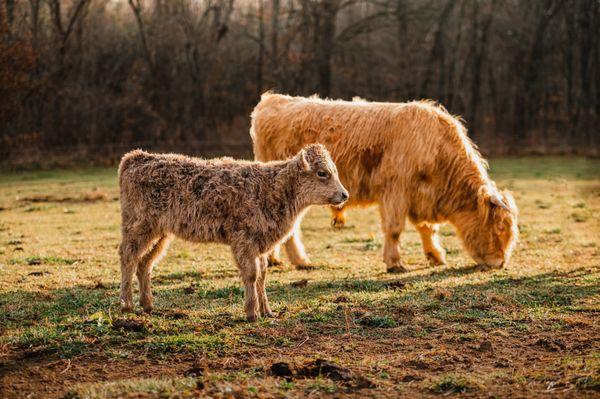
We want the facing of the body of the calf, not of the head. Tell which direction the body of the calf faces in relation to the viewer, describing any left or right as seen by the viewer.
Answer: facing to the right of the viewer

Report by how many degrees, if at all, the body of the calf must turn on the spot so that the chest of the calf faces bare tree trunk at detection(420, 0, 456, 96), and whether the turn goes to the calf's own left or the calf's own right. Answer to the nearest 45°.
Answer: approximately 90° to the calf's own left

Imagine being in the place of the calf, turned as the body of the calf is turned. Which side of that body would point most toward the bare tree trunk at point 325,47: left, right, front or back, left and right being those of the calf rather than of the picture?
left

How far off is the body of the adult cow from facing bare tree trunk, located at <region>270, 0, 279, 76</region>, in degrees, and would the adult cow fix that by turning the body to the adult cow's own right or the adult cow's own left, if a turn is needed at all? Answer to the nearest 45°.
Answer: approximately 90° to the adult cow's own left

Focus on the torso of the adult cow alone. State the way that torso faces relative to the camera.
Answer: to the viewer's right

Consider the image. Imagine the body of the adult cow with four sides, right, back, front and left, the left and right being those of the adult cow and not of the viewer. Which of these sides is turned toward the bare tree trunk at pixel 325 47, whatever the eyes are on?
left

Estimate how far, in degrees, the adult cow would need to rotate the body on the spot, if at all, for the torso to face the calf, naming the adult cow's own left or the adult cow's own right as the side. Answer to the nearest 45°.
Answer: approximately 135° to the adult cow's own right

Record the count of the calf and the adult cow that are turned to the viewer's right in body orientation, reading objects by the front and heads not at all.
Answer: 2
